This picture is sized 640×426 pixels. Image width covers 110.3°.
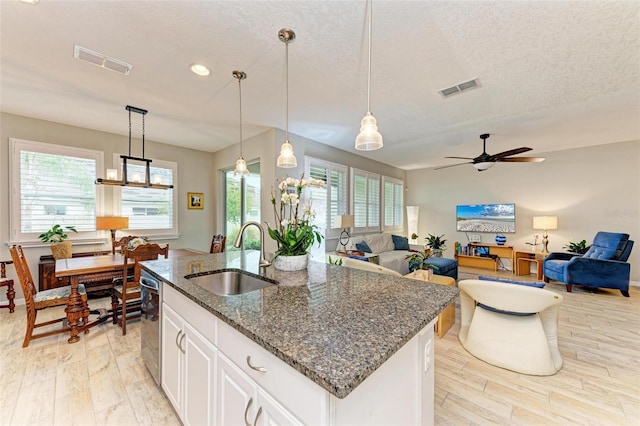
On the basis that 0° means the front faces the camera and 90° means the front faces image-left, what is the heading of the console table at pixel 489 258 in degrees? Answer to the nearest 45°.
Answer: approximately 0°

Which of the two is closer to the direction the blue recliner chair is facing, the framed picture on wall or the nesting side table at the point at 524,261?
the framed picture on wall

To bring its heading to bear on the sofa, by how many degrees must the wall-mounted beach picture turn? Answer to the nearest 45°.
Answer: approximately 45° to its right

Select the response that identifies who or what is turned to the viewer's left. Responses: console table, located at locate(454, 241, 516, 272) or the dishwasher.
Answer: the dishwasher

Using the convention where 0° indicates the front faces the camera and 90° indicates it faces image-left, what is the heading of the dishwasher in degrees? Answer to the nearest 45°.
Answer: approximately 90°

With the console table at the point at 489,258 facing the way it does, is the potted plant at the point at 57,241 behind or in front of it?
in front

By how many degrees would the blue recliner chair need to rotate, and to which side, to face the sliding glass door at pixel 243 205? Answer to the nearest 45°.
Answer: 0° — it already faces it
